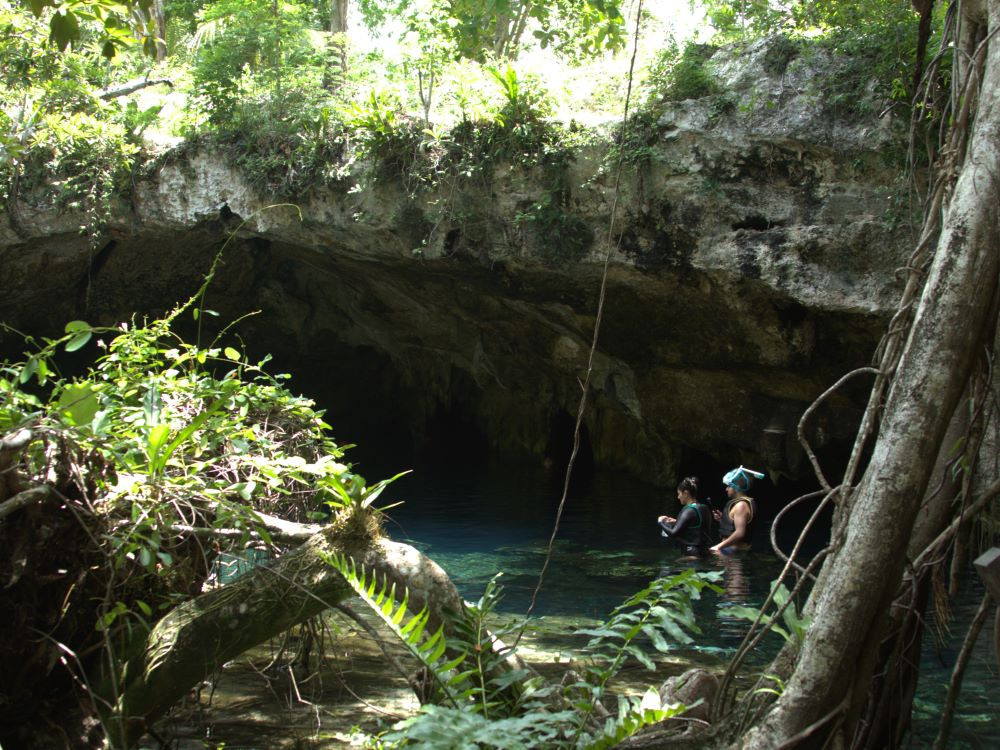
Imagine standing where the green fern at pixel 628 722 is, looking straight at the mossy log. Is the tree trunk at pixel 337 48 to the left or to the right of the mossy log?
right

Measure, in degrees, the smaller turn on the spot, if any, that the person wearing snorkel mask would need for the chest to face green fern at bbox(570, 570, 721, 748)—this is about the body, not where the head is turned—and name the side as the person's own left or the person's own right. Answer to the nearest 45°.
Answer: approximately 90° to the person's own left

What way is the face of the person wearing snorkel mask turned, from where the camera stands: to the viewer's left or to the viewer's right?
to the viewer's left

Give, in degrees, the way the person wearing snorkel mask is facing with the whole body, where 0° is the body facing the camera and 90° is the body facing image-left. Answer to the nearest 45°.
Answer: approximately 90°

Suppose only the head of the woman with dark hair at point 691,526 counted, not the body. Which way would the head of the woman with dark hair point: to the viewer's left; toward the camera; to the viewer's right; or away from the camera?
to the viewer's left
